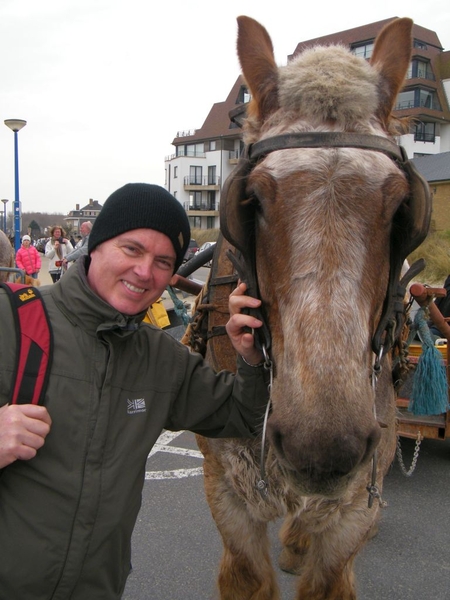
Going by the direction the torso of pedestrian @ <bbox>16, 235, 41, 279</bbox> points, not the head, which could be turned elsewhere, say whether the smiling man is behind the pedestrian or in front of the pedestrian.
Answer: in front

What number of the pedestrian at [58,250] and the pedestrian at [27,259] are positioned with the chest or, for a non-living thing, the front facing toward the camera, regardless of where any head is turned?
2

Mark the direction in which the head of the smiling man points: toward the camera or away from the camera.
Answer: toward the camera

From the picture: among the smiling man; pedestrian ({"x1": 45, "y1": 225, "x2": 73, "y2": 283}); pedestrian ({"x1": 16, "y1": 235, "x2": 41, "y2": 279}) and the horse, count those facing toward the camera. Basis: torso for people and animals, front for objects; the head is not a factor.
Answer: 4

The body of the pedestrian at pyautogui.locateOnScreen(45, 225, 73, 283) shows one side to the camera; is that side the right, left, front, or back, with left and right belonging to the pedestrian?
front

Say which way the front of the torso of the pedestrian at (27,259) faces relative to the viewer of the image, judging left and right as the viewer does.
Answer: facing the viewer

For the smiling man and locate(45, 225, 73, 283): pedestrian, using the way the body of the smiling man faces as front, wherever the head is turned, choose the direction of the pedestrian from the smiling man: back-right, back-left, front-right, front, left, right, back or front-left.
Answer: back

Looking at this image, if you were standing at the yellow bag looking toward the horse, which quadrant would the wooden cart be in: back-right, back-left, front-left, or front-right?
front-left

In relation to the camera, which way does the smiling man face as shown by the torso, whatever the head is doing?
toward the camera

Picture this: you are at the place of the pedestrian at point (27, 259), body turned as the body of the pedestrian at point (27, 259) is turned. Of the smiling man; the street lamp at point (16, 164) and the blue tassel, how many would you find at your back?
1

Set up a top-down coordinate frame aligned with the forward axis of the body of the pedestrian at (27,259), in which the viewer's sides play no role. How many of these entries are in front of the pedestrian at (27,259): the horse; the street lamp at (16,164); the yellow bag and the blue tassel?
3

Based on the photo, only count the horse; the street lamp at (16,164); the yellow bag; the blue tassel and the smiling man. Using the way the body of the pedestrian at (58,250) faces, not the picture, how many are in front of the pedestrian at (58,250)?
4

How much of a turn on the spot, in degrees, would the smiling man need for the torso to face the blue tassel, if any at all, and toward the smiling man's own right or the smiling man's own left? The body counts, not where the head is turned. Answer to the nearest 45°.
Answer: approximately 135° to the smiling man's own left

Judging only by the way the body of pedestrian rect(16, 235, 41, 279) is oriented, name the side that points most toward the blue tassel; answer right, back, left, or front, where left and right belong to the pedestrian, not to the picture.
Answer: front
